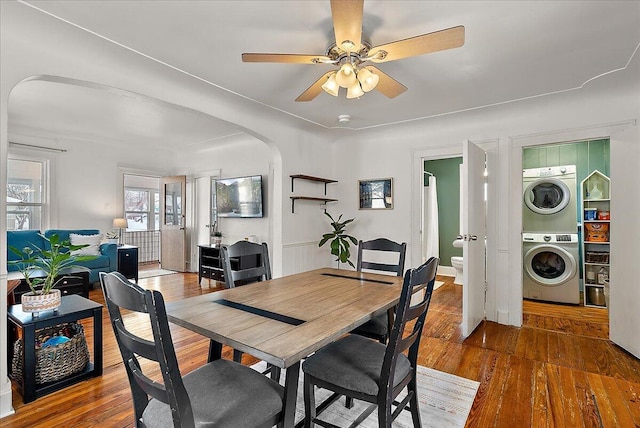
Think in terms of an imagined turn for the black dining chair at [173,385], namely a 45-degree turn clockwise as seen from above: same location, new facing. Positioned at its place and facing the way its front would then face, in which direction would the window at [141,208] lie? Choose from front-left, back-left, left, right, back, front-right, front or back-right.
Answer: left

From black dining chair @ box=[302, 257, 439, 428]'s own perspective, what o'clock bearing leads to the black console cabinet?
The black console cabinet is roughly at 12 o'clock from the black dining chair.

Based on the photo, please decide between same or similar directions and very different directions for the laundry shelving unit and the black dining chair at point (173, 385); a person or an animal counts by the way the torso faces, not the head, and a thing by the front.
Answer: very different directions

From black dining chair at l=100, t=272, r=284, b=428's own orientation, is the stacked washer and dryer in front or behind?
in front

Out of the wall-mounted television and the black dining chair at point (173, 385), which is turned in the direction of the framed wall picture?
the black dining chair

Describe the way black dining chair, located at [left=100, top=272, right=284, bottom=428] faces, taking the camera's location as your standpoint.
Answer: facing away from the viewer and to the right of the viewer

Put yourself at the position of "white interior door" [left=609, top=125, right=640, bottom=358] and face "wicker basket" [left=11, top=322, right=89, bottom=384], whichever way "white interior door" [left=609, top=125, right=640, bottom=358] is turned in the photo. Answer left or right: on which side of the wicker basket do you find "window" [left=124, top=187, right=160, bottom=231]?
right

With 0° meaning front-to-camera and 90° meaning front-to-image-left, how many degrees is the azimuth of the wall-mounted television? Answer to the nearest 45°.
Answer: approximately 45°

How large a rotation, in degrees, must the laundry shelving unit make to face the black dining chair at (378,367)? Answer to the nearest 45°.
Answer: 0° — it already faces it

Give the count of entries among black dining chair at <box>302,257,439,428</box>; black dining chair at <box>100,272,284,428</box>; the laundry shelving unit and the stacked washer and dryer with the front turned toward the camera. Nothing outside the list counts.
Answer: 2

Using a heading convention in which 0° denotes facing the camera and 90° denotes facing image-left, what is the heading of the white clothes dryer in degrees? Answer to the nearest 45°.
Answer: approximately 0°

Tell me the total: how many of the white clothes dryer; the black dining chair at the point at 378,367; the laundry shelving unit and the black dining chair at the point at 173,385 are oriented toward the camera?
2

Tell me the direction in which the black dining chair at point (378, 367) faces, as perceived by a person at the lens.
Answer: facing away from the viewer and to the left of the viewer

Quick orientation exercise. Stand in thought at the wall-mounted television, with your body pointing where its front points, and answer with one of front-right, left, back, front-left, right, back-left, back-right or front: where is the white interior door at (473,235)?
left

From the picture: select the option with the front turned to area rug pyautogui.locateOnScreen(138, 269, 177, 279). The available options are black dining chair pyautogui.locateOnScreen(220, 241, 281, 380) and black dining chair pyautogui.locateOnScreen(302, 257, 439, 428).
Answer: black dining chair pyautogui.locateOnScreen(302, 257, 439, 428)

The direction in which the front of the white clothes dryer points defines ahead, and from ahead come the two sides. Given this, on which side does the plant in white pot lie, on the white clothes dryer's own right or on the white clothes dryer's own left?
on the white clothes dryer's own right
